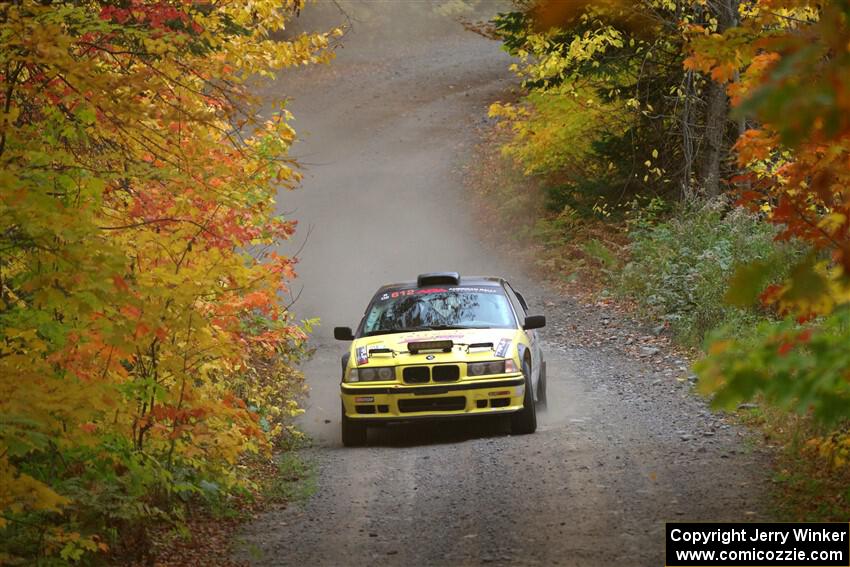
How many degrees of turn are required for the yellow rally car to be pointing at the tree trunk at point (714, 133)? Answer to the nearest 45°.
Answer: approximately 135° to its left

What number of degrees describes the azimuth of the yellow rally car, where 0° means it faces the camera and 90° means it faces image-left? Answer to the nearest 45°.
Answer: approximately 0°

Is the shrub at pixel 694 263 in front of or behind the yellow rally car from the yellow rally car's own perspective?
behind
